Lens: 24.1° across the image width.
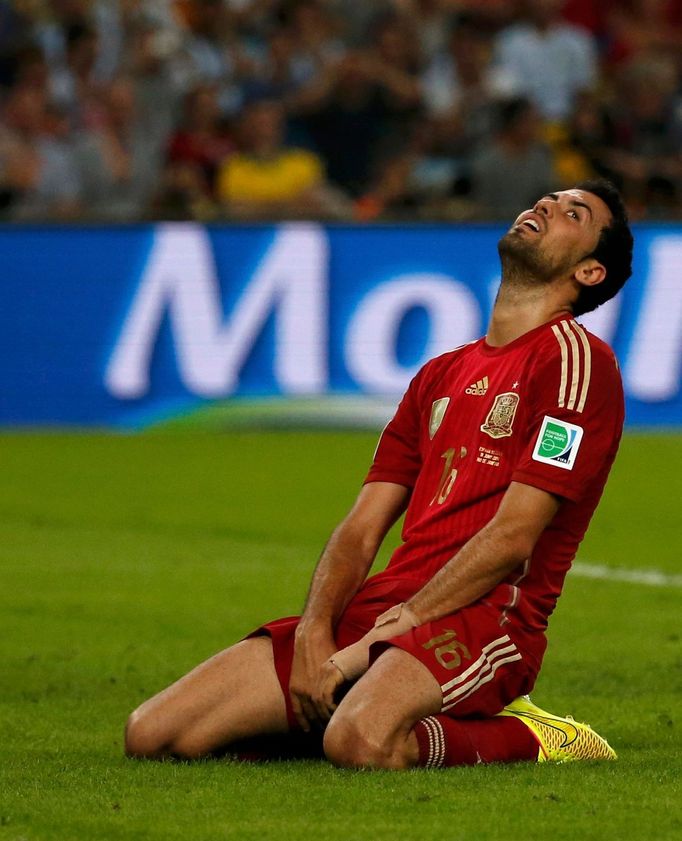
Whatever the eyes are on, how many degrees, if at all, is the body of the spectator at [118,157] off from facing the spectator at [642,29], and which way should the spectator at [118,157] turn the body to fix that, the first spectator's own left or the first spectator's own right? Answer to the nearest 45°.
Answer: approximately 90° to the first spectator's own left

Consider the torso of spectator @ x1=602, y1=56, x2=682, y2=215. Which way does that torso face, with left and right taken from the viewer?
facing the viewer

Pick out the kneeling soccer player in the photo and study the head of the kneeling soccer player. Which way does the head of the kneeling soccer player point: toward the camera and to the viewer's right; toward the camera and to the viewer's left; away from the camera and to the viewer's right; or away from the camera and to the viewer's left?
toward the camera and to the viewer's left

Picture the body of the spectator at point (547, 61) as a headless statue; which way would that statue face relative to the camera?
toward the camera

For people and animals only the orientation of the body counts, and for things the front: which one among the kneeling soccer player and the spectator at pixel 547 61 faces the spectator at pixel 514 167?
the spectator at pixel 547 61

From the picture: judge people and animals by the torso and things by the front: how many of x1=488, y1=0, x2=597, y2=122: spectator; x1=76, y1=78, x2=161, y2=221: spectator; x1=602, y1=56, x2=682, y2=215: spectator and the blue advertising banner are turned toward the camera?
4

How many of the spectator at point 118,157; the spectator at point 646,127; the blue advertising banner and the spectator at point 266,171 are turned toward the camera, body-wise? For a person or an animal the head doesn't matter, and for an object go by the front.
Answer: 4

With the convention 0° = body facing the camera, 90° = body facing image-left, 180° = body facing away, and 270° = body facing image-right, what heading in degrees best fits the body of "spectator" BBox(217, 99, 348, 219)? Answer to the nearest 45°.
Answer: approximately 0°

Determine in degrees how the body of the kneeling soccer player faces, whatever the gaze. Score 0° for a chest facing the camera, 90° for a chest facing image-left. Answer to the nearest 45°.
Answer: approximately 45°

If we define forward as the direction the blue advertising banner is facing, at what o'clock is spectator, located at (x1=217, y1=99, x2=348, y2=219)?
The spectator is roughly at 6 o'clock from the blue advertising banner.

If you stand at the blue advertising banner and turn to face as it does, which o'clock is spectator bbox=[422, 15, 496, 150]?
The spectator is roughly at 7 o'clock from the blue advertising banner.

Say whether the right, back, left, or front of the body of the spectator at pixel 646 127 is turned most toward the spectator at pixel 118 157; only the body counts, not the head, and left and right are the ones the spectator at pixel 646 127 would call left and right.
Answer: right

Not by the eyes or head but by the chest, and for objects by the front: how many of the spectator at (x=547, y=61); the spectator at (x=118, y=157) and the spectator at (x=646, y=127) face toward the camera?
3

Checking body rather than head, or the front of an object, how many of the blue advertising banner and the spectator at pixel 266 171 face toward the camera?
2

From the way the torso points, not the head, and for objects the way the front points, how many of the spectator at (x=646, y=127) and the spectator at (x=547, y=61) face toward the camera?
2
